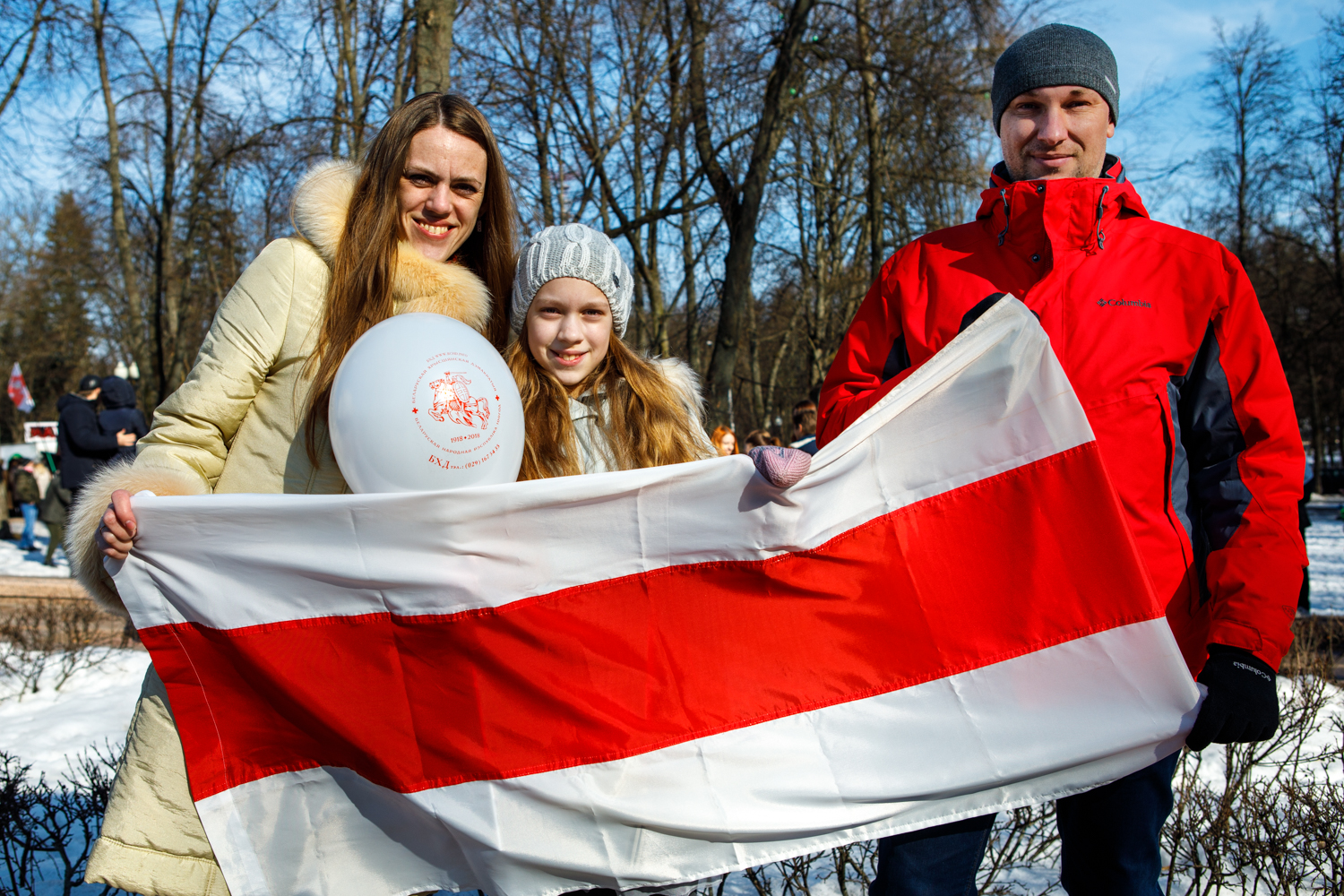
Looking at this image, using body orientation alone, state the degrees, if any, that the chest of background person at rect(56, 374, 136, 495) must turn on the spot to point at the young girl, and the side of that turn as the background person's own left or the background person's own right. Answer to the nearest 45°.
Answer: approximately 90° to the background person's own right

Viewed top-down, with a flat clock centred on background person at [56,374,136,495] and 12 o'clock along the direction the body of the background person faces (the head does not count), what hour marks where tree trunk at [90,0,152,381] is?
The tree trunk is roughly at 9 o'clock from the background person.

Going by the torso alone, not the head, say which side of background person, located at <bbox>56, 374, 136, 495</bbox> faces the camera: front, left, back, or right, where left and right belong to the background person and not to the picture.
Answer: right

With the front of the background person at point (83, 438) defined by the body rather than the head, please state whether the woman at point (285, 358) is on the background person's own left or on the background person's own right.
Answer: on the background person's own right

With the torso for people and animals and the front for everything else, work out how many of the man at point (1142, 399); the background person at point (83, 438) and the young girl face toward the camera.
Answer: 2

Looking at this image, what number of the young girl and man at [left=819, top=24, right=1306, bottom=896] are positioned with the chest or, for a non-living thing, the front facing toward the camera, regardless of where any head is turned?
2
